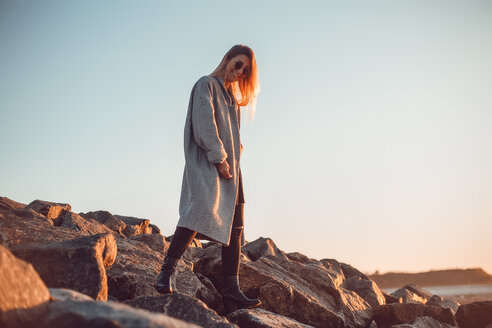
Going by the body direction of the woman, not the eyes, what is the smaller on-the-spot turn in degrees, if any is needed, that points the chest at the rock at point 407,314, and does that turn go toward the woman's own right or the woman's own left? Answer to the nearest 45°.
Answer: approximately 45° to the woman's own left

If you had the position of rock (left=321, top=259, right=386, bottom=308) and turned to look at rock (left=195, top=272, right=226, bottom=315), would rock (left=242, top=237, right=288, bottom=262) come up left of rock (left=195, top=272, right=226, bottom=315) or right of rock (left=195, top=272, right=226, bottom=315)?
right

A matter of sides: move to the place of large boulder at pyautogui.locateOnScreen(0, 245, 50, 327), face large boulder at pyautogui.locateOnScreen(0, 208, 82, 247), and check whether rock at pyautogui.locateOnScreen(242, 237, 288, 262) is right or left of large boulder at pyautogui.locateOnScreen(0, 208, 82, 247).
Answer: right

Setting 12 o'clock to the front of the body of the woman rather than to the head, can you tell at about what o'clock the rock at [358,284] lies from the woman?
The rock is roughly at 10 o'clock from the woman.

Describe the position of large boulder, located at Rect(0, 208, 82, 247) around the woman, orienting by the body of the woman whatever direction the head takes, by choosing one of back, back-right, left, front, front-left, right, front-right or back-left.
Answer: back

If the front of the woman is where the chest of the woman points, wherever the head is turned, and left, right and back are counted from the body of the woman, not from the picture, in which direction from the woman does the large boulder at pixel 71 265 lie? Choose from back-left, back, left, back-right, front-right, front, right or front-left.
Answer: back-right

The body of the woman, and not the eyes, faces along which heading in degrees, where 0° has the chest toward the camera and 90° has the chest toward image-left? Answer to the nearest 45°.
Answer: approximately 270°

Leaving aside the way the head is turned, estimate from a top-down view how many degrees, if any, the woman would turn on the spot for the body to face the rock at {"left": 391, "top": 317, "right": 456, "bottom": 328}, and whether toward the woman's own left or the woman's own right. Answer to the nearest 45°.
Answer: approximately 45° to the woman's own left

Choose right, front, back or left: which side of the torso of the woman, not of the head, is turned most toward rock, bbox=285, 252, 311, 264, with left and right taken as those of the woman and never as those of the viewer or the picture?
left
